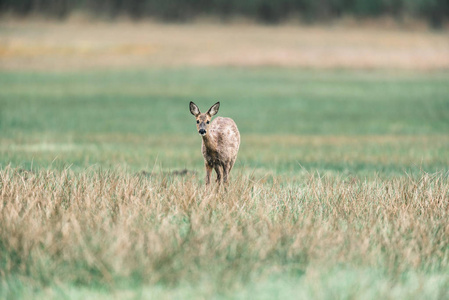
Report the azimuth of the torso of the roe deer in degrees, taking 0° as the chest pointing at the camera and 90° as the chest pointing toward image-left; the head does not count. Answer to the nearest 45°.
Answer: approximately 45°
